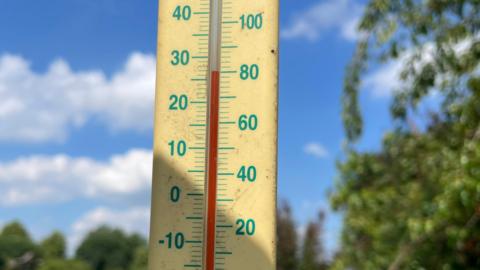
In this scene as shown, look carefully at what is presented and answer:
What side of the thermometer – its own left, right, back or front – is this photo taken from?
front

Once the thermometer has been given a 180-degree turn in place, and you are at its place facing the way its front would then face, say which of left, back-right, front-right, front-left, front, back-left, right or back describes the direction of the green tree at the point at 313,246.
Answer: front

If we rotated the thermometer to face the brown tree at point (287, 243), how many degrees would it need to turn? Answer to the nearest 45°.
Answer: approximately 180°
